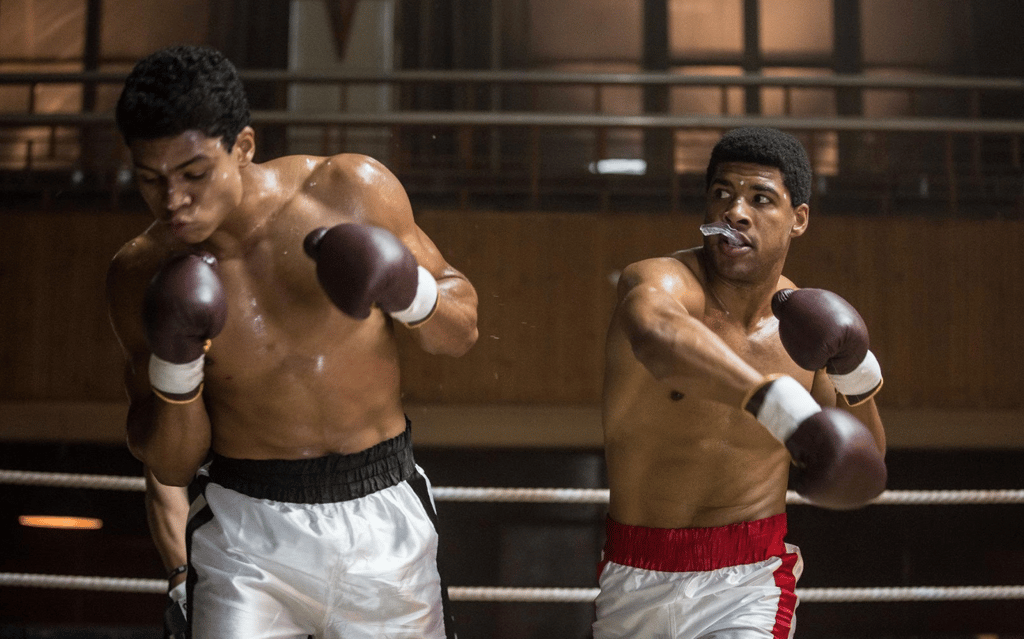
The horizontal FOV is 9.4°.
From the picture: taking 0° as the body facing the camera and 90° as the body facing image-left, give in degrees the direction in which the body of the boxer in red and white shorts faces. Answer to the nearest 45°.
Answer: approximately 0°
